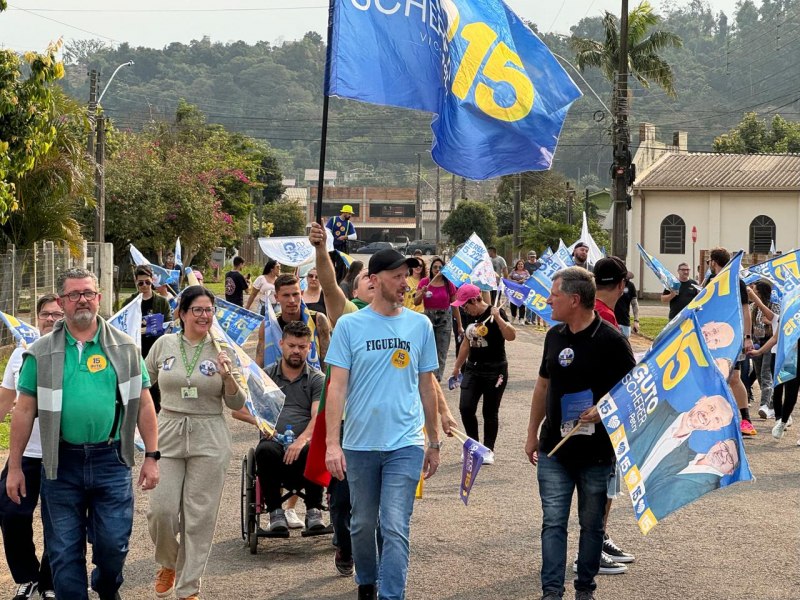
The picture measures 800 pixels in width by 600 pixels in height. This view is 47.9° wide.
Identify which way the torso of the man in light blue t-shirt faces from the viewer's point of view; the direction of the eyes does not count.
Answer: toward the camera

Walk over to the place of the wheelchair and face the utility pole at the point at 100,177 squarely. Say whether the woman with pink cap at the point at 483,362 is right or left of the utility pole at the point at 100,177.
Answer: right

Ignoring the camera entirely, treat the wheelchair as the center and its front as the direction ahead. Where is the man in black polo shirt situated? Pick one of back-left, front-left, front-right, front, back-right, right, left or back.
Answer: front-left

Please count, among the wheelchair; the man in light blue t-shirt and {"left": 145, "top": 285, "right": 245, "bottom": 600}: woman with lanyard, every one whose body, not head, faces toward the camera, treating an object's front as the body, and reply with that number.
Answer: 3

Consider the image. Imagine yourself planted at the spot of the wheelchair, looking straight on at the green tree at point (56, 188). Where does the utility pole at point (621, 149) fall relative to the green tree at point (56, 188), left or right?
right

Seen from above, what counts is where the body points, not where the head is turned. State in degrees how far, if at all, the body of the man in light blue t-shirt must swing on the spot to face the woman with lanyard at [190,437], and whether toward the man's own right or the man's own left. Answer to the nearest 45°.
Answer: approximately 135° to the man's own right

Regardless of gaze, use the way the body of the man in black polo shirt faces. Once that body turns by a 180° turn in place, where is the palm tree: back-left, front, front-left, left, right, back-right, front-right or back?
front-left

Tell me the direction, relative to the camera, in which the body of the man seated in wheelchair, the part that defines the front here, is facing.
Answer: toward the camera

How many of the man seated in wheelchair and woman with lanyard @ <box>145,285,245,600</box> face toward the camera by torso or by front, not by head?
2
